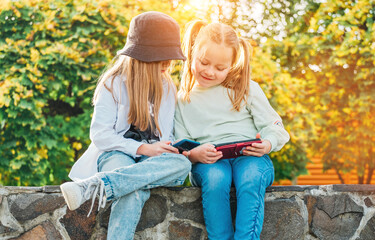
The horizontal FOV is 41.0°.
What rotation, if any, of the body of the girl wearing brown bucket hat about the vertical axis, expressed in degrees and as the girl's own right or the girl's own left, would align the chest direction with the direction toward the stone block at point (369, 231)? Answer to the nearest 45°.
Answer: approximately 45° to the girl's own left

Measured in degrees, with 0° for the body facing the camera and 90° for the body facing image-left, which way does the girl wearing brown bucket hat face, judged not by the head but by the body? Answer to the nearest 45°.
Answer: approximately 315°

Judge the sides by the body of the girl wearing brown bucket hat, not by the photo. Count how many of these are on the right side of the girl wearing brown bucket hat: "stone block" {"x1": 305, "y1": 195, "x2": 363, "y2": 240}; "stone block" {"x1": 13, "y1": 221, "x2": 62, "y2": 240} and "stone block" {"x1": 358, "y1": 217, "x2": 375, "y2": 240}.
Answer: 1

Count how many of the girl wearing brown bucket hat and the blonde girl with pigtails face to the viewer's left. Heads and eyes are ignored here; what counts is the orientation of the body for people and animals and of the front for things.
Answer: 0

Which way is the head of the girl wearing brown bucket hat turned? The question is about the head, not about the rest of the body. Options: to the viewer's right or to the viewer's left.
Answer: to the viewer's right

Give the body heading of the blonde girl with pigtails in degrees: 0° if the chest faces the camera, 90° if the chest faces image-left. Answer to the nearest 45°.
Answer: approximately 0°

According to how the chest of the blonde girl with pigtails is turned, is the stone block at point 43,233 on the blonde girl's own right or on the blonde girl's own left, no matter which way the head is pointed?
on the blonde girl's own right
